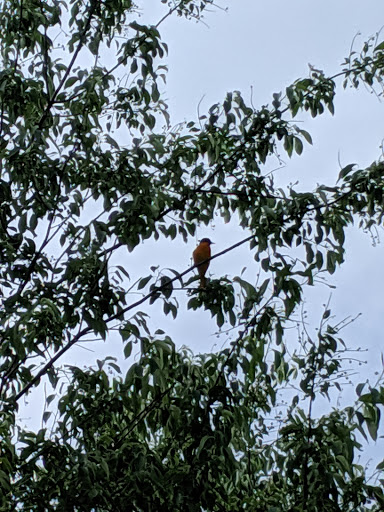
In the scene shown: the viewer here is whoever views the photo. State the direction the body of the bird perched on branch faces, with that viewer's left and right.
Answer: facing the viewer and to the right of the viewer
